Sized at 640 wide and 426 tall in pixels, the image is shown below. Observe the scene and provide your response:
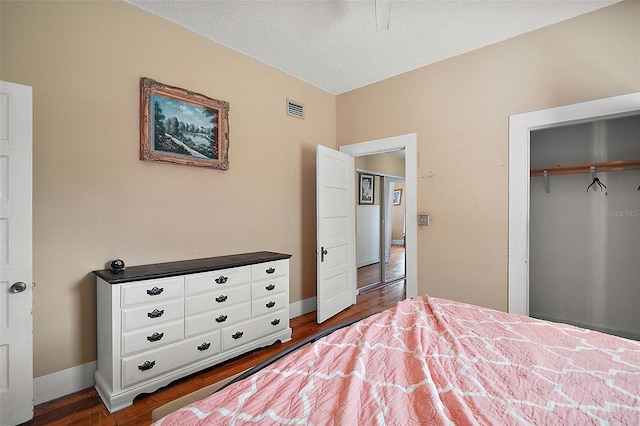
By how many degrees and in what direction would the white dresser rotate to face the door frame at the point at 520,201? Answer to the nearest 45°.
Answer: approximately 45° to its left

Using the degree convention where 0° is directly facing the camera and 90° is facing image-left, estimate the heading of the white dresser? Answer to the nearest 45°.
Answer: approximately 315°

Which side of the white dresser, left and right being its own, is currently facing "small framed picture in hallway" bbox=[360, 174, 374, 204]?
left

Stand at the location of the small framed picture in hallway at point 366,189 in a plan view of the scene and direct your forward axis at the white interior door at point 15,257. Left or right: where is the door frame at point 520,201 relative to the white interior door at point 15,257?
left

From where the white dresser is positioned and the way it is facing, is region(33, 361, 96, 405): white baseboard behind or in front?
behind

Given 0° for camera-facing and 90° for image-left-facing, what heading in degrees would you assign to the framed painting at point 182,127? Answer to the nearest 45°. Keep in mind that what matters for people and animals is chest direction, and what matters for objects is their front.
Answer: approximately 315°

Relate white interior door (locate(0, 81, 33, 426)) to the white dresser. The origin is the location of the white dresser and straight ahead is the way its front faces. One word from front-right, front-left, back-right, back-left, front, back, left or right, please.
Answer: back-right
